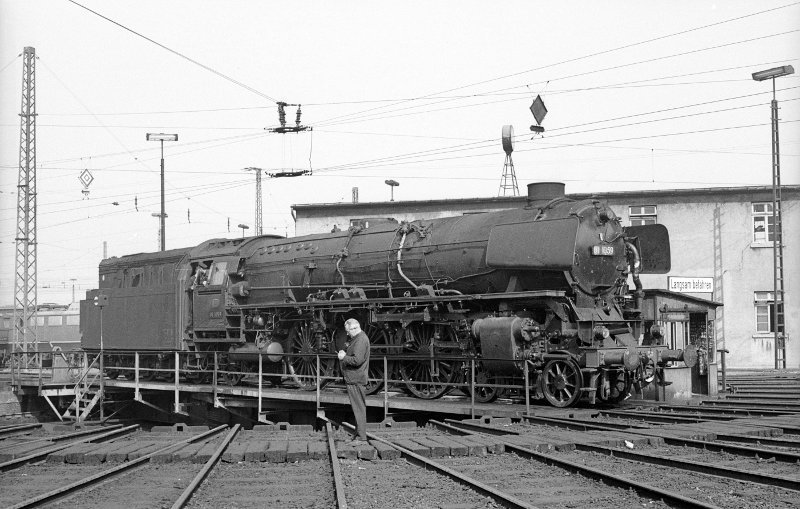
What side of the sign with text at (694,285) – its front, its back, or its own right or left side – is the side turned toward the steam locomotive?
right

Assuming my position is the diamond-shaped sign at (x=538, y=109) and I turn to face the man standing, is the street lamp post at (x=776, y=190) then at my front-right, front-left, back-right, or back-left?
back-left

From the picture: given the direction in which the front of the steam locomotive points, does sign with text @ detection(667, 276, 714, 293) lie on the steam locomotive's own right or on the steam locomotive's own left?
on the steam locomotive's own left

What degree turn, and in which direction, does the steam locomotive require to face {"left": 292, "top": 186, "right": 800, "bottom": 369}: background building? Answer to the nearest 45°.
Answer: approximately 90° to its left

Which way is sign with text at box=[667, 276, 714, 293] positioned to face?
toward the camera

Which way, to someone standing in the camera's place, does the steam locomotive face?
facing the viewer and to the right of the viewer

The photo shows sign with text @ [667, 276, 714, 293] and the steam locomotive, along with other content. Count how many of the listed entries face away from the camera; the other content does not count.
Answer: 0

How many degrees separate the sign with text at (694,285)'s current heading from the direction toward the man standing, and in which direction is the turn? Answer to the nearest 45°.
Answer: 0° — it already faces them

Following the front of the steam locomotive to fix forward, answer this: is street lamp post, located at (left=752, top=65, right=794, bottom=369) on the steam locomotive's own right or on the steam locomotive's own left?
on the steam locomotive's own left
